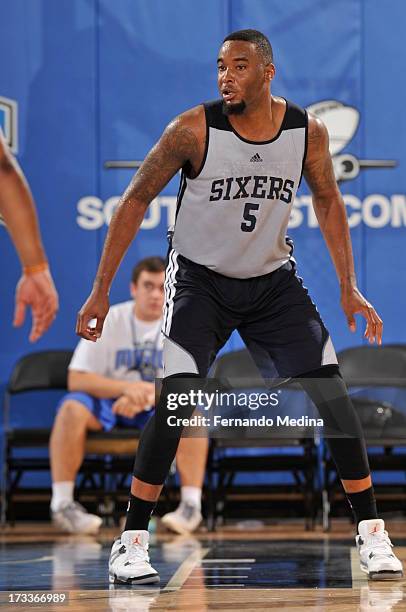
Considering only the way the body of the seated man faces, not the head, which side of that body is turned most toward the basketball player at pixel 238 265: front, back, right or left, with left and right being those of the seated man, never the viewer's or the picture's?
front

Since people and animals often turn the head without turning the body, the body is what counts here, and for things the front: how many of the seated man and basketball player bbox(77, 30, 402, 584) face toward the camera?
2

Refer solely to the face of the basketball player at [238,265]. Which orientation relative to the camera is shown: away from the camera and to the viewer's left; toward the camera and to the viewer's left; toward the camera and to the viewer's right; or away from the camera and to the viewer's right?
toward the camera and to the viewer's left

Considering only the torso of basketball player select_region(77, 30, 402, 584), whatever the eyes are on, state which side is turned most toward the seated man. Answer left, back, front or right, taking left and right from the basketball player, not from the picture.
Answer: back

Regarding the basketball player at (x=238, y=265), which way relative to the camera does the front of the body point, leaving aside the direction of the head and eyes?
toward the camera
